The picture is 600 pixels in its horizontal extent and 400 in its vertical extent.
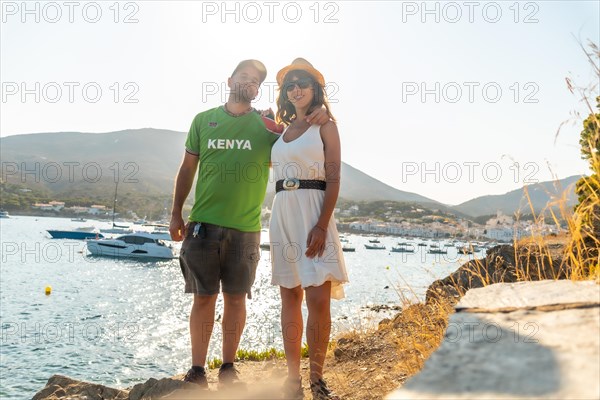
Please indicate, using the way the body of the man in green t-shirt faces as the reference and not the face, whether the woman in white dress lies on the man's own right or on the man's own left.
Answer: on the man's own left

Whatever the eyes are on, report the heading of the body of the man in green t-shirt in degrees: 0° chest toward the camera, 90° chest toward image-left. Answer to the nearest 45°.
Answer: approximately 0°

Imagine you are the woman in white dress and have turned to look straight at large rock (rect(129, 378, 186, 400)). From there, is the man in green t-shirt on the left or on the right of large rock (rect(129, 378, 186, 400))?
right
